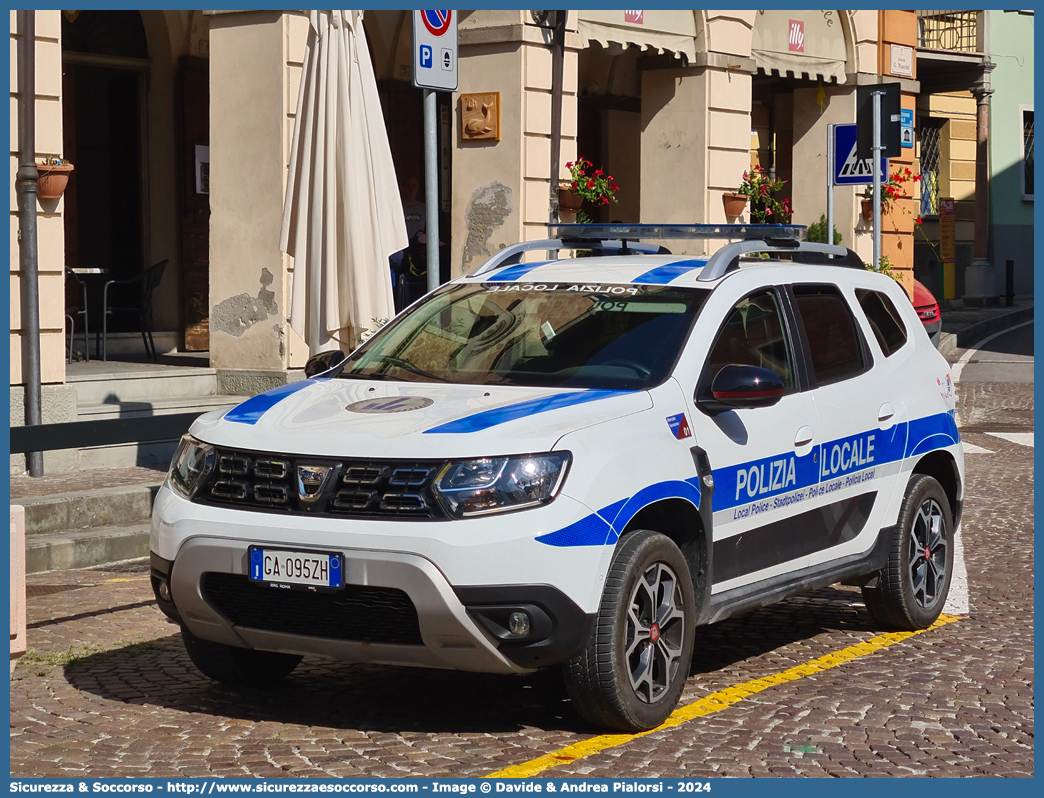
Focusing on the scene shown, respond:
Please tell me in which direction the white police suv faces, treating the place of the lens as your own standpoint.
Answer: facing the viewer and to the left of the viewer

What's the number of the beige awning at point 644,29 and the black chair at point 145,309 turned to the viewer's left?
1

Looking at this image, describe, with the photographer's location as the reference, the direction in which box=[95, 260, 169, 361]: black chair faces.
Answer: facing to the left of the viewer

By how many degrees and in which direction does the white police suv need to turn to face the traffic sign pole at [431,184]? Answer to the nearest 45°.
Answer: approximately 135° to its right

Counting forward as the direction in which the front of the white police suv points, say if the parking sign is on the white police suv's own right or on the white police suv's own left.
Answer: on the white police suv's own right

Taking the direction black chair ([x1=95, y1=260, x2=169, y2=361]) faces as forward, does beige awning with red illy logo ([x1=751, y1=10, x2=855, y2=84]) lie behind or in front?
behind

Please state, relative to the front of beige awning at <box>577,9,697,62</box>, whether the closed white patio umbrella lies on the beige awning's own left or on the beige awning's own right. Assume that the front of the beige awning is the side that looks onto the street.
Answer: on the beige awning's own right

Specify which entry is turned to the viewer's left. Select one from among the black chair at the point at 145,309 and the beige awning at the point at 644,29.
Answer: the black chair

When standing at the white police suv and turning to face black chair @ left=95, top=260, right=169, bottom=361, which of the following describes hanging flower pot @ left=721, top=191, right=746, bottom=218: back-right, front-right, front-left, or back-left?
front-right

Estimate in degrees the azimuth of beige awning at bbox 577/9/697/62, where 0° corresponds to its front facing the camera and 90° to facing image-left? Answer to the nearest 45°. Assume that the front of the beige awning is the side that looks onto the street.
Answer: approximately 315°

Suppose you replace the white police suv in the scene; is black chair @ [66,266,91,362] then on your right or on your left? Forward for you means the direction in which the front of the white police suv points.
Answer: on your right

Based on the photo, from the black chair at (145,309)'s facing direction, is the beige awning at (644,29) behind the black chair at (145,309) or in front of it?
behind

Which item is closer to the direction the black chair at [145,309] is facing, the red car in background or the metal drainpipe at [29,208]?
the metal drainpipe
